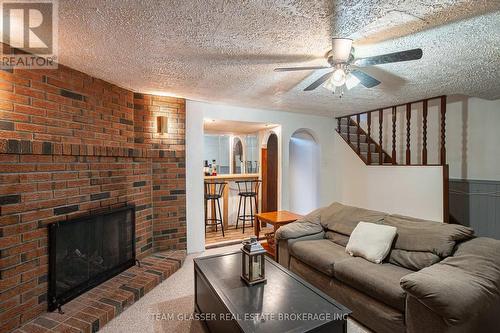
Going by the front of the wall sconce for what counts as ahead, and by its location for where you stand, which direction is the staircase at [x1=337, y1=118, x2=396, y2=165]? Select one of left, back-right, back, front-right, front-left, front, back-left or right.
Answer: left

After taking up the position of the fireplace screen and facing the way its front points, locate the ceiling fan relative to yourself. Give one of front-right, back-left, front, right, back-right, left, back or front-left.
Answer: front

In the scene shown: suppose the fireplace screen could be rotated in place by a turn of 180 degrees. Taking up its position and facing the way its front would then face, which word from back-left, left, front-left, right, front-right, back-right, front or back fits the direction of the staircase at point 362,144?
back-right

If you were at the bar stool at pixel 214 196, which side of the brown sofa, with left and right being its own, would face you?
right

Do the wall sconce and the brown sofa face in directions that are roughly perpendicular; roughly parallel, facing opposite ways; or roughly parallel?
roughly perpendicular

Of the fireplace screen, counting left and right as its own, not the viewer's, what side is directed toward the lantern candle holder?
front

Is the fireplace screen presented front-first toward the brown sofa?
yes

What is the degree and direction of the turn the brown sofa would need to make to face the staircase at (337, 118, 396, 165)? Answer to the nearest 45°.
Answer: approximately 135° to its right

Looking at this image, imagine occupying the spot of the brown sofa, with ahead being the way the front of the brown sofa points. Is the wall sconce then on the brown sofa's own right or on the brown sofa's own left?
on the brown sofa's own right

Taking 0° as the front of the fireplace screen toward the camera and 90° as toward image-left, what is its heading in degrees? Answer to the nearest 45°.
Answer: approximately 315°

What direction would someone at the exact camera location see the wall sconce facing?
facing the viewer

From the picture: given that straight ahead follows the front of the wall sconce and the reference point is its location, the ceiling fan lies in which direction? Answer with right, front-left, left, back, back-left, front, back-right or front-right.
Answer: front-left

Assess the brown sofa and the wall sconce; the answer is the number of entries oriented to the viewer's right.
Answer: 0

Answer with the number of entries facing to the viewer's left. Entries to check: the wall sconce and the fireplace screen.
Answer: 0

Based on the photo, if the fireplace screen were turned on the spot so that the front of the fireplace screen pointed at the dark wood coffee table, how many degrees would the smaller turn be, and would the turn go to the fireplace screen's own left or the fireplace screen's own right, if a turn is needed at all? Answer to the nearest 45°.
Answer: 0° — it already faces it
